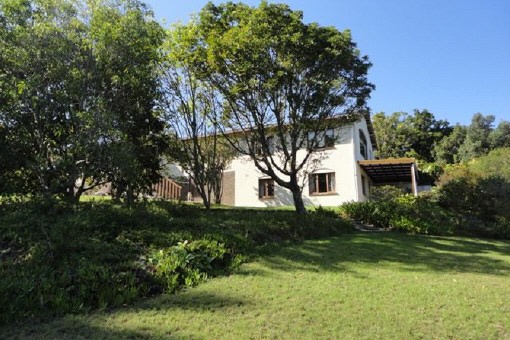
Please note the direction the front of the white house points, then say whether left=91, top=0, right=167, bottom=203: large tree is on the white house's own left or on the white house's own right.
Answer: on the white house's own right

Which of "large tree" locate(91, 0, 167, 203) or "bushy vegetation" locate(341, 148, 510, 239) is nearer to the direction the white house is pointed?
the bushy vegetation

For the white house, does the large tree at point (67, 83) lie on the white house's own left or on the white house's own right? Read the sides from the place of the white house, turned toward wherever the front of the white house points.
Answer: on the white house's own right

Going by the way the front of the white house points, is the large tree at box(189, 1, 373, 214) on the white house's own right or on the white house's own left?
on the white house's own right

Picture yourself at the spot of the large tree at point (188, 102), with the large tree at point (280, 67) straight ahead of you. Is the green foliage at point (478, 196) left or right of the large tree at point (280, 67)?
left

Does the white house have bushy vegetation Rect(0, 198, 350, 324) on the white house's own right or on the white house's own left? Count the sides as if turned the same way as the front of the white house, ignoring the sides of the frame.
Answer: on the white house's own right
